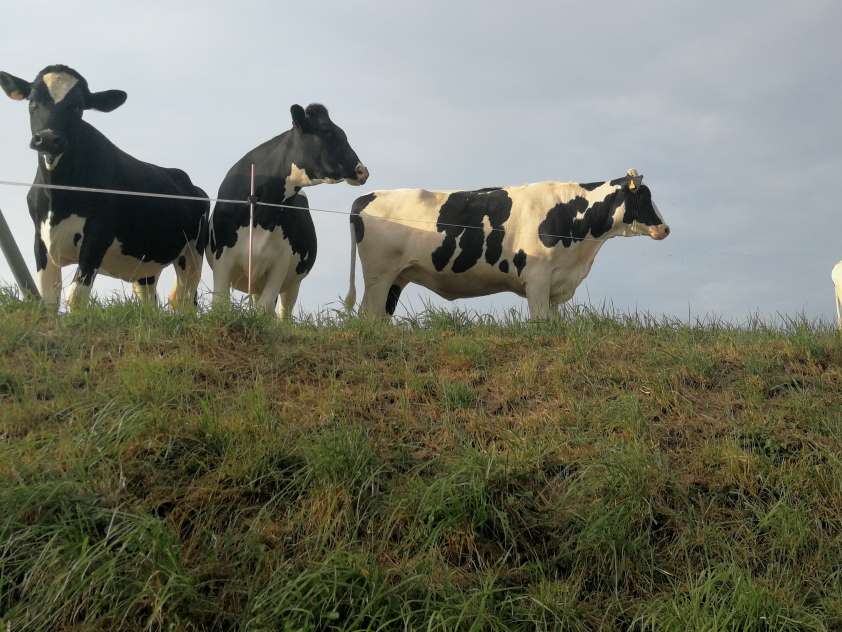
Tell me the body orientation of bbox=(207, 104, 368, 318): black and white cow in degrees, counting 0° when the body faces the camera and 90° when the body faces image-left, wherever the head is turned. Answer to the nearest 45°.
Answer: approximately 315°

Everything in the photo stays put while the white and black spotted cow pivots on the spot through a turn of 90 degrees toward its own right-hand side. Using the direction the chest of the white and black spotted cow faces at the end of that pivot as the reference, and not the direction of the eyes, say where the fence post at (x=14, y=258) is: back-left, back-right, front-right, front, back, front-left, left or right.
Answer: front-right

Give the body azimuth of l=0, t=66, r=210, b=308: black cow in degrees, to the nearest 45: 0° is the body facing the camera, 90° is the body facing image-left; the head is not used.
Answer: approximately 45°

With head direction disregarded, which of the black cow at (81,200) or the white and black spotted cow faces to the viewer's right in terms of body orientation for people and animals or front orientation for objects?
the white and black spotted cow

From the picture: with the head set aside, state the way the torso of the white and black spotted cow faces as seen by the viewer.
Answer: to the viewer's right

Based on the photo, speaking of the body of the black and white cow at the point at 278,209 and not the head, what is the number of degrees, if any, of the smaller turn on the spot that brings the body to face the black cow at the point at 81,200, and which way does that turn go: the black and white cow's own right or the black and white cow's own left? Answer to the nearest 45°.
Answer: approximately 90° to the black and white cow's own right

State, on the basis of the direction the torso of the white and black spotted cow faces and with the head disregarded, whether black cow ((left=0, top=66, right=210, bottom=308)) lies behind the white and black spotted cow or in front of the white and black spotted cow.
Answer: behind

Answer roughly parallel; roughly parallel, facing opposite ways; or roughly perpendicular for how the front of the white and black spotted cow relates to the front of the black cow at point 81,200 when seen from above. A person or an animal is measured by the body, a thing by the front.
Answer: roughly perpendicular

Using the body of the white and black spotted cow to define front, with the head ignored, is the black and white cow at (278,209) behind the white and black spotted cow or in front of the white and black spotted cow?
behind
